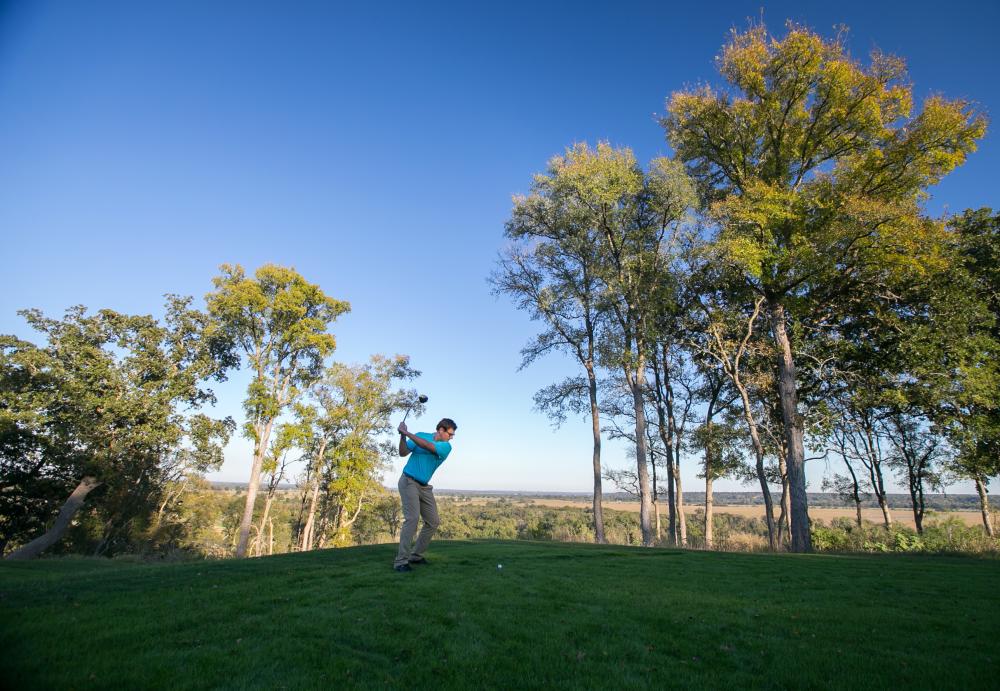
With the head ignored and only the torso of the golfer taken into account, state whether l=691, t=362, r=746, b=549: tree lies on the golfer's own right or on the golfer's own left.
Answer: on the golfer's own left

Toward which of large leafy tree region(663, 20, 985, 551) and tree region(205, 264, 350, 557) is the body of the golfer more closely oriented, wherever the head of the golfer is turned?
the large leafy tree

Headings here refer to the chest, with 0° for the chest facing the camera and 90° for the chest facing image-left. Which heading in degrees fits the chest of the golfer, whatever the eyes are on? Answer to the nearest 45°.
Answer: approximately 315°

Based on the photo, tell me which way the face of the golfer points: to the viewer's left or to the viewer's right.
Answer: to the viewer's right

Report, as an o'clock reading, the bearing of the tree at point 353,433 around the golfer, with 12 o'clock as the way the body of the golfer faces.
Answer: The tree is roughly at 7 o'clock from the golfer.
